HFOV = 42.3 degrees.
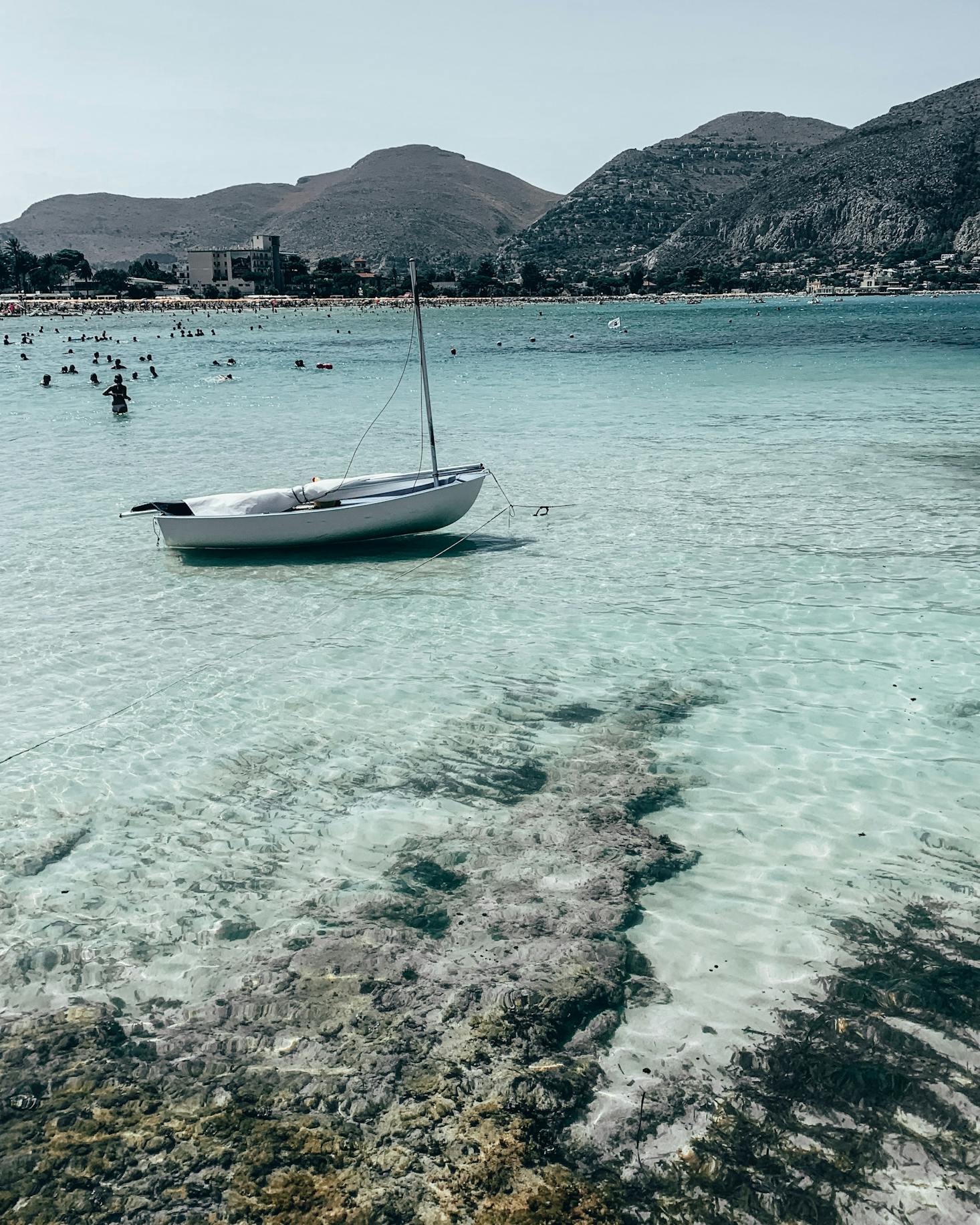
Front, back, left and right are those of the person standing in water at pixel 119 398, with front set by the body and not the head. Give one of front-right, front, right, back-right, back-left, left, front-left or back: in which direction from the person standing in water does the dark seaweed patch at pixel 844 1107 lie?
back

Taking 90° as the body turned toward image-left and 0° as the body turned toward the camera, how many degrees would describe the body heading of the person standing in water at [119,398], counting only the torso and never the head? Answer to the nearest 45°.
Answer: approximately 180°

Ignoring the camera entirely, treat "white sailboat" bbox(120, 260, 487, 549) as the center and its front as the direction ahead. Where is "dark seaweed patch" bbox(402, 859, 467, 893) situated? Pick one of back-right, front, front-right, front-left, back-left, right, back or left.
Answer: right

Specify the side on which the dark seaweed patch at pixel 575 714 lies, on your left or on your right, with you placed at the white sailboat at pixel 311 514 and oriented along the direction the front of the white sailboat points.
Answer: on your right

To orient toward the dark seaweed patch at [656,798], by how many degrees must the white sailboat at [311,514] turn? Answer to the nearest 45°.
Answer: approximately 90° to its right

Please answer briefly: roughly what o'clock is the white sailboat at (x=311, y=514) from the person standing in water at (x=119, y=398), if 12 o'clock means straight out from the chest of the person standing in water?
The white sailboat is roughly at 6 o'clock from the person standing in water.

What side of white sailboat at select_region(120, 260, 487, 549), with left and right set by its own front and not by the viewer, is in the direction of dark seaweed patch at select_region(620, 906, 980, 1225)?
right

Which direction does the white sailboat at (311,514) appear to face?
to the viewer's right

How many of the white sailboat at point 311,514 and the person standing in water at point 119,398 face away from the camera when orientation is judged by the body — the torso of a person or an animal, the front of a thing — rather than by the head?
1

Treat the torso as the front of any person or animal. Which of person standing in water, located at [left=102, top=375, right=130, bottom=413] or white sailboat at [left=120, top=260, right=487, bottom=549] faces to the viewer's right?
the white sailboat

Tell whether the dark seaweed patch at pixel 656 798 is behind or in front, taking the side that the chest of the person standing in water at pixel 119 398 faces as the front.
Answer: behind

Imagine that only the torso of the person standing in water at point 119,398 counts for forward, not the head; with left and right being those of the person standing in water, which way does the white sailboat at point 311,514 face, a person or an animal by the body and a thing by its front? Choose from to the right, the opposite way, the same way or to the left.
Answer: to the right
